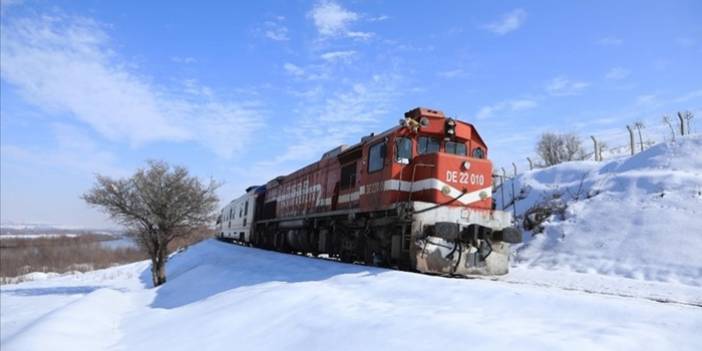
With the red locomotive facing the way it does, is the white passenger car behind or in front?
behind

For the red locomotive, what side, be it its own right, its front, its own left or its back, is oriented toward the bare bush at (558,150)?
left

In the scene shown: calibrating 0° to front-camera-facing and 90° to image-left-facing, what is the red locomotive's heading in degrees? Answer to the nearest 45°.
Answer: approximately 315°

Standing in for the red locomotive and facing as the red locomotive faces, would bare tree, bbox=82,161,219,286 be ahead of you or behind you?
behind
